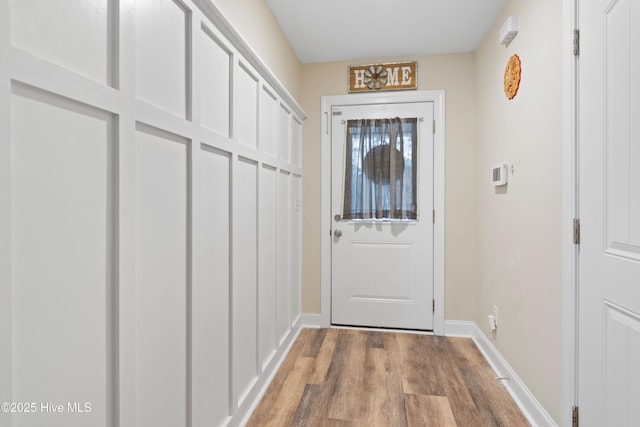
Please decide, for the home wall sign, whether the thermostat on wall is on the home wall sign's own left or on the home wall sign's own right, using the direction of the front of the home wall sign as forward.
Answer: on the home wall sign's own left

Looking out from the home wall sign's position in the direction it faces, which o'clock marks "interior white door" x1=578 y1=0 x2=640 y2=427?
The interior white door is roughly at 11 o'clock from the home wall sign.

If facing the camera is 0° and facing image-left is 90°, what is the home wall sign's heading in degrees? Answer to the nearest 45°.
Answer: approximately 0°

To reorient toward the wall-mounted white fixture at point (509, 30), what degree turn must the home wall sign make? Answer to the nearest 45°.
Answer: approximately 45° to its left

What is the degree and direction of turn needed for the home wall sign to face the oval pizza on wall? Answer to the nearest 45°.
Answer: approximately 45° to its left
